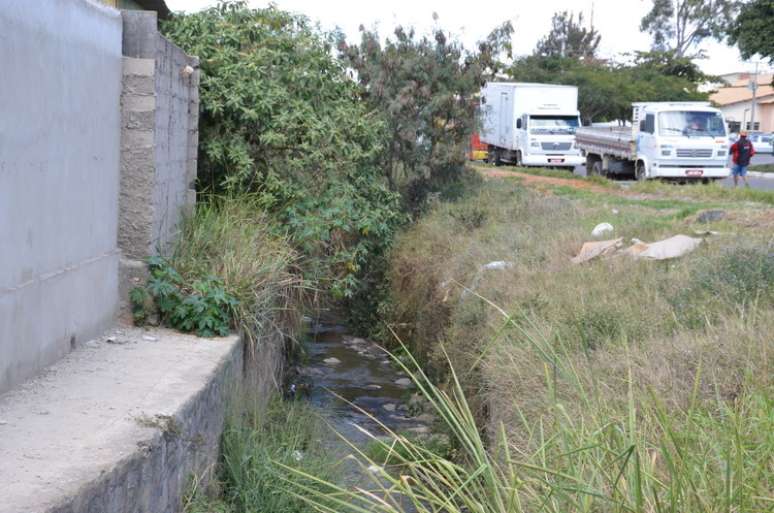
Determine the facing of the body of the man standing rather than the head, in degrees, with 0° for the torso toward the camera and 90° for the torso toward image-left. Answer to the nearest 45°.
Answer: approximately 0°

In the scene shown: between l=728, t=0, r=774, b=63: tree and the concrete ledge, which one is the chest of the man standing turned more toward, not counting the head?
the concrete ledge

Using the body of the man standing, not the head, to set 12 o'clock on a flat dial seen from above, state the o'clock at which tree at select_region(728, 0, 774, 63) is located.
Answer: The tree is roughly at 6 o'clock from the man standing.

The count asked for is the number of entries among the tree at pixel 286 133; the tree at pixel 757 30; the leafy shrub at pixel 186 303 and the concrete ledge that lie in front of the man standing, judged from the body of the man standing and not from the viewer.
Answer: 3

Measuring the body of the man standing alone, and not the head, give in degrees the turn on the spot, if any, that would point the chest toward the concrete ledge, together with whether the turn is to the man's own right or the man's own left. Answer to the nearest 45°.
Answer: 0° — they already face it
